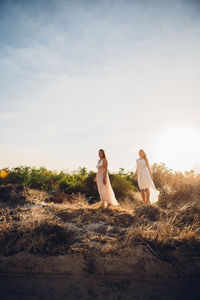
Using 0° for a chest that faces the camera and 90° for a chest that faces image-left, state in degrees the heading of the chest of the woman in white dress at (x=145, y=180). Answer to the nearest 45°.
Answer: approximately 45°

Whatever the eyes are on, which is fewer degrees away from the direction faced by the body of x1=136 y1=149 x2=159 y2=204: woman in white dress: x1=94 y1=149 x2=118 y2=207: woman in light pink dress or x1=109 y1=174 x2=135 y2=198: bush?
the woman in light pink dress
